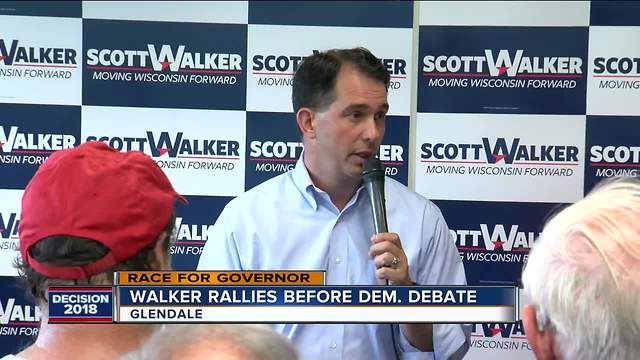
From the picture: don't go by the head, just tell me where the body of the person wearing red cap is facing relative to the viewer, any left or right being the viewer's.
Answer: facing away from the viewer and to the right of the viewer

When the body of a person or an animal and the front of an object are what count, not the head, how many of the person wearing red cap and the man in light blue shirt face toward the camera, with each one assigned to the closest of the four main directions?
1

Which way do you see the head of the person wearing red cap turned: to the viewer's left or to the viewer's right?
to the viewer's right

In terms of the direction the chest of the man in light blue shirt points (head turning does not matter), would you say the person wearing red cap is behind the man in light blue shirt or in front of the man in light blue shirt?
in front

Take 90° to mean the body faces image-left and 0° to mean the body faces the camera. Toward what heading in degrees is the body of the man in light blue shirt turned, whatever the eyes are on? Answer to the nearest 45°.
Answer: approximately 0°

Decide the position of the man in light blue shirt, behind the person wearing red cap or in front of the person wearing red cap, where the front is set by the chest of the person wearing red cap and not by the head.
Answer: in front
